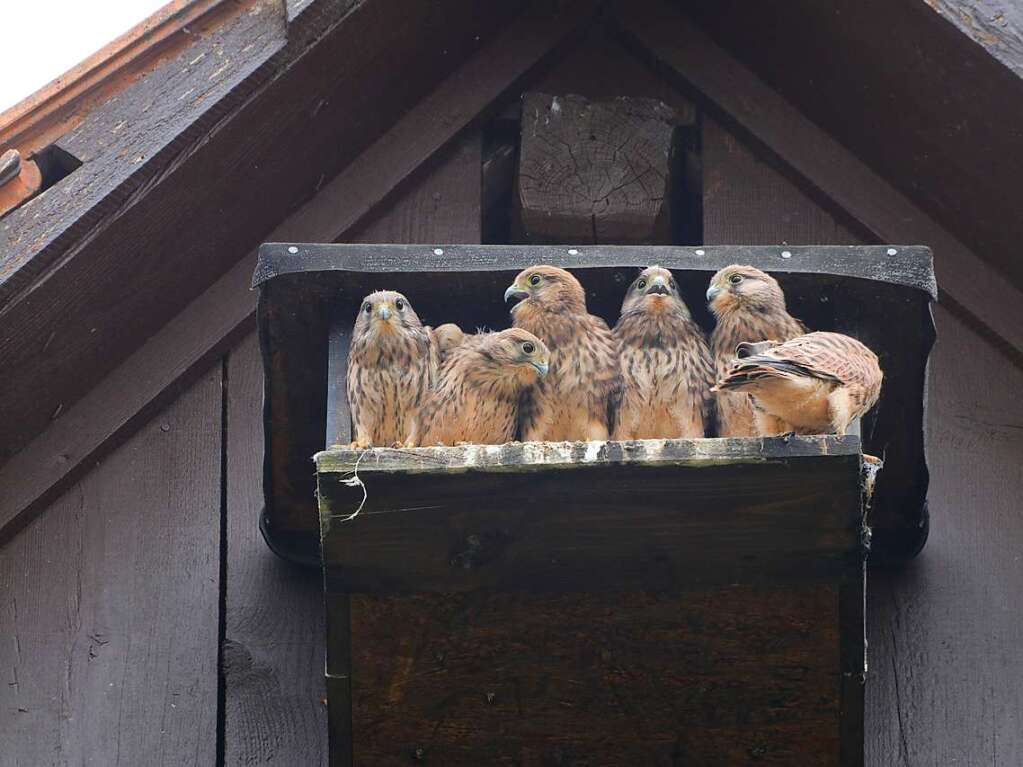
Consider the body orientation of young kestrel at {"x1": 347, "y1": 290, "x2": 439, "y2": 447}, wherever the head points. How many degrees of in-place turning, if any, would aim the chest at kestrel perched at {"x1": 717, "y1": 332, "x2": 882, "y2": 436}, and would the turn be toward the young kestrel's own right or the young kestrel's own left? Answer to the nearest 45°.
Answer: approximately 45° to the young kestrel's own left

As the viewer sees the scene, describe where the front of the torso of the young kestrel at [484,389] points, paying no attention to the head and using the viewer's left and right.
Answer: facing the viewer and to the right of the viewer

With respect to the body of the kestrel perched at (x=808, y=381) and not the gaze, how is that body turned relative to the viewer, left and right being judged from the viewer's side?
facing away from the viewer and to the right of the viewer

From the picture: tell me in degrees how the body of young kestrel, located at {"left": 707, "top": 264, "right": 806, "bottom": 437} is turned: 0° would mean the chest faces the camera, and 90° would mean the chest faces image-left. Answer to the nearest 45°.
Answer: approximately 45°

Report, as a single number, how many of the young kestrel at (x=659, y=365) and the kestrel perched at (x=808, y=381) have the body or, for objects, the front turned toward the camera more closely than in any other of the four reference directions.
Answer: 1

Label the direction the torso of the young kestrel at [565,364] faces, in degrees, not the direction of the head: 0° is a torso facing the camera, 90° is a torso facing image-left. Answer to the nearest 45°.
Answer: approximately 45°

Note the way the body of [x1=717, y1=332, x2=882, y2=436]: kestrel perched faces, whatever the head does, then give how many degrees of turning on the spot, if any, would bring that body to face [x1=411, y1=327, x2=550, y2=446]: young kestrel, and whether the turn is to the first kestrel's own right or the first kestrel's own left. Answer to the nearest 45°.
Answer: approximately 90° to the first kestrel's own left

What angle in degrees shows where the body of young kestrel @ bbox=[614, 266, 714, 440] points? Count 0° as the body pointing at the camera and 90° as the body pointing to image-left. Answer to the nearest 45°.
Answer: approximately 0°
